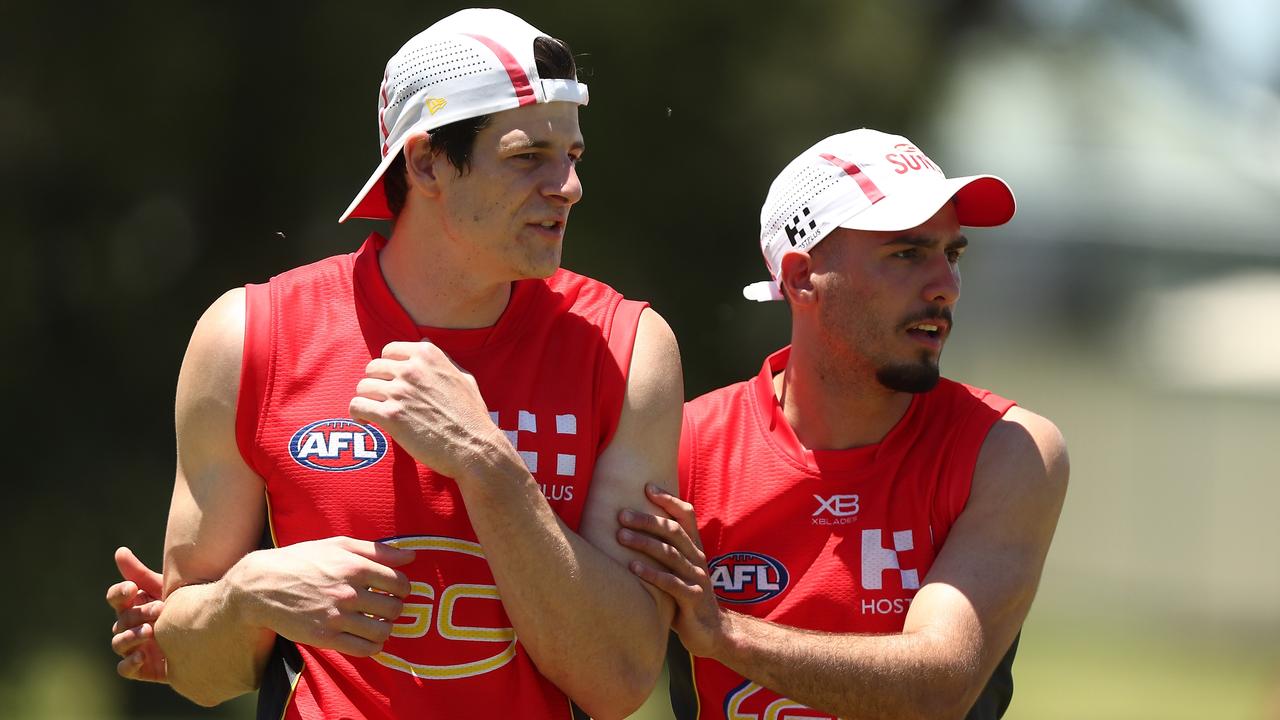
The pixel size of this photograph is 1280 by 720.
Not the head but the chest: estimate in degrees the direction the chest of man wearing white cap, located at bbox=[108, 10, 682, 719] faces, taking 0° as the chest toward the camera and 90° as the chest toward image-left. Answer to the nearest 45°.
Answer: approximately 0°

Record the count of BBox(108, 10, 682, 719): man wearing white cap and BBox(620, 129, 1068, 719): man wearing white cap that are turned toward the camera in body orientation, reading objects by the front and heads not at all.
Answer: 2

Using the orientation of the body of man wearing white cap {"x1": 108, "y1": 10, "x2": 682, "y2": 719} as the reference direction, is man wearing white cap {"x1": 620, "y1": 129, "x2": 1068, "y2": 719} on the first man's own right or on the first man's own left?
on the first man's own left

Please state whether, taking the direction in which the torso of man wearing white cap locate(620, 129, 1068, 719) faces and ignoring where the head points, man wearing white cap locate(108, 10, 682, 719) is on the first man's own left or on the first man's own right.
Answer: on the first man's own right

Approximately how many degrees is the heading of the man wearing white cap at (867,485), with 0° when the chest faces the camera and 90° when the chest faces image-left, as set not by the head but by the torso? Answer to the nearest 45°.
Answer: approximately 0°
